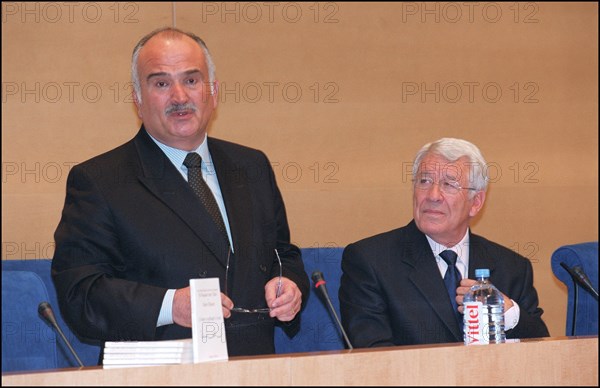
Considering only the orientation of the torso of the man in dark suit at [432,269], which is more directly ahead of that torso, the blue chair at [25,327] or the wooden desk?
the wooden desk

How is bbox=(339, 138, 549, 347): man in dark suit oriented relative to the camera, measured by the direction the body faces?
toward the camera

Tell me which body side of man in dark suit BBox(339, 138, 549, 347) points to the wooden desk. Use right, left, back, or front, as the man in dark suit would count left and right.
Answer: front

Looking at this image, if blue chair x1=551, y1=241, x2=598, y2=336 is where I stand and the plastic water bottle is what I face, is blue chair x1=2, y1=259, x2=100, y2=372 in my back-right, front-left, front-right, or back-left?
front-right

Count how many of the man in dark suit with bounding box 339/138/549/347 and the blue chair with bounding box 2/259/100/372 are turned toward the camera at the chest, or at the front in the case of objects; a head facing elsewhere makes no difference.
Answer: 2

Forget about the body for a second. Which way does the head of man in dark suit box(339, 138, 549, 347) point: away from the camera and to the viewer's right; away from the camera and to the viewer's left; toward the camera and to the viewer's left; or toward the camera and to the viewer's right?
toward the camera and to the viewer's left

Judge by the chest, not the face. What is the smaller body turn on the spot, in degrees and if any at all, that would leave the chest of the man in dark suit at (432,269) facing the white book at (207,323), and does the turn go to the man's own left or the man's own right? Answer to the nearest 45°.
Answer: approximately 45° to the man's own right

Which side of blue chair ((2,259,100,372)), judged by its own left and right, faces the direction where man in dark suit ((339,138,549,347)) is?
left

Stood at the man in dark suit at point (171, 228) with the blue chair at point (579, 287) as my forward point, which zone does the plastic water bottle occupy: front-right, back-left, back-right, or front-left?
front-right

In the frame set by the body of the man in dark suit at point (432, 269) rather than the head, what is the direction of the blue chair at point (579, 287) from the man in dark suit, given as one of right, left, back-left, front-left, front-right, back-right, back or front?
back-left

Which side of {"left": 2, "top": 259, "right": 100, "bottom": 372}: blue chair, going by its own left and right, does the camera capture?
front

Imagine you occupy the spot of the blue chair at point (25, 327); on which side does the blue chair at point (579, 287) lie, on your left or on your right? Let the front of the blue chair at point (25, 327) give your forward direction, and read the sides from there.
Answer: on your left
